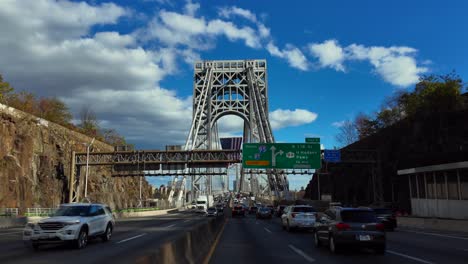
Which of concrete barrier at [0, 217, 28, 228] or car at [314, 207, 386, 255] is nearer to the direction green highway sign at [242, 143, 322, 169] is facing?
the car

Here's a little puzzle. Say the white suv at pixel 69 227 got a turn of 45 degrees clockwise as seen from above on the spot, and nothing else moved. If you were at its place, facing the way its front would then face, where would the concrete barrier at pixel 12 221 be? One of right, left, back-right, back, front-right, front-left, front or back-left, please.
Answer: right

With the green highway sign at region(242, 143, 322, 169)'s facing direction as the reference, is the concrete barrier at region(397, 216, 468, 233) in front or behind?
in front

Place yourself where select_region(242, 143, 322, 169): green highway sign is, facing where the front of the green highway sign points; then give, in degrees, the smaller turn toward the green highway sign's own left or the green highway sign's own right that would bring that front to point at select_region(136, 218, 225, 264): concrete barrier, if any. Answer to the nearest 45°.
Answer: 0° — it already faces it

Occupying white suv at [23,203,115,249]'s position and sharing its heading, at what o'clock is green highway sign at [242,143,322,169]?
The green highway sign is roughly at 6 o'clock from the white suv.

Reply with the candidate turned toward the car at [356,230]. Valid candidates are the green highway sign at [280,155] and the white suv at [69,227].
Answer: the green highway sign

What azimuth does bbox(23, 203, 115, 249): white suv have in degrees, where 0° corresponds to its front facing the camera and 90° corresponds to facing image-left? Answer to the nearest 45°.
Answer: approximately 45°

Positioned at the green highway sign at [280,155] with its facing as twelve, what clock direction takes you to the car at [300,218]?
The car is roughly at 12 o'clock from the green highway sign.

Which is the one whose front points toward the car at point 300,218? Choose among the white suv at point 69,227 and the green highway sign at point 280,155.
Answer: the green highway sign

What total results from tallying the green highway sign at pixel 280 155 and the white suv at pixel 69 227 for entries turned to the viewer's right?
0

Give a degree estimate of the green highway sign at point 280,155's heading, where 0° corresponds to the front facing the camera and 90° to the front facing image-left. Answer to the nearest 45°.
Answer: approximately 0°

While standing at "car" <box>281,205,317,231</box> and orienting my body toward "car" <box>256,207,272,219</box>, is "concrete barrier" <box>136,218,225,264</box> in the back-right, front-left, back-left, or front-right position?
back-left
